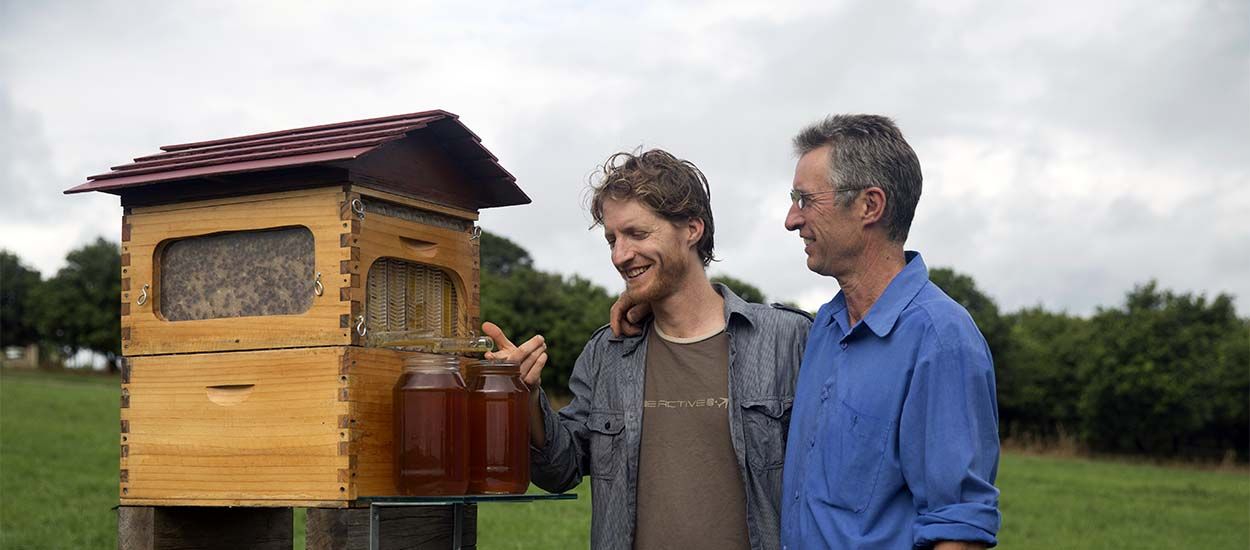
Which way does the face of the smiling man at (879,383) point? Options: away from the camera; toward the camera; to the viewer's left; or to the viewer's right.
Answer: to the viewer's left

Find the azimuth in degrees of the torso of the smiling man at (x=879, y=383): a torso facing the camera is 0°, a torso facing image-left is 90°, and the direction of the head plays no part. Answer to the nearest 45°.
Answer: approximately 45°

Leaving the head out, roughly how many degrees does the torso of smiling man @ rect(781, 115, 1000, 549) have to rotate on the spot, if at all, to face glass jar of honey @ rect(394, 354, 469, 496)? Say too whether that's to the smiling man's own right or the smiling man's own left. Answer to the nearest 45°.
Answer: approximately 45° to the smiling man's own right

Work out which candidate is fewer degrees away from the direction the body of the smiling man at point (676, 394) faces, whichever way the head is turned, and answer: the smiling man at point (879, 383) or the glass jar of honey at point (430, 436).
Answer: the glass jar of honey

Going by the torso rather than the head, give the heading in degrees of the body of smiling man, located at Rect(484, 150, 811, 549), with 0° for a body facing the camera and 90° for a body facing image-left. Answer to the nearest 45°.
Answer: approximately 45°

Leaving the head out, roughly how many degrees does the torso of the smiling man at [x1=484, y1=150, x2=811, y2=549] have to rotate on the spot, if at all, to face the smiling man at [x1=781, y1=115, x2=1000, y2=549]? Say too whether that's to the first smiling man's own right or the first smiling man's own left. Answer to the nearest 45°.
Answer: approximately 90° to the first smiling man's own left

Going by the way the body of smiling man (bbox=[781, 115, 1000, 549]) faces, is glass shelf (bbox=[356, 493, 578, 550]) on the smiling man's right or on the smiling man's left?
on the smiling man's right
